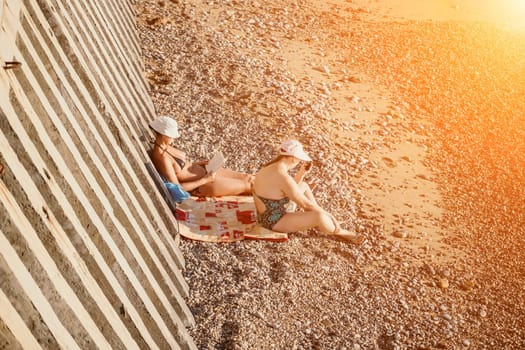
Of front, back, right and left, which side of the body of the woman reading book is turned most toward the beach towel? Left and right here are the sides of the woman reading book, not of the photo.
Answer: right

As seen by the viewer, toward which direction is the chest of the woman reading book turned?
to the viewer's right

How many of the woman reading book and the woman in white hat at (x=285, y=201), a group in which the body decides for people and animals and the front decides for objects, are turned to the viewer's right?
2

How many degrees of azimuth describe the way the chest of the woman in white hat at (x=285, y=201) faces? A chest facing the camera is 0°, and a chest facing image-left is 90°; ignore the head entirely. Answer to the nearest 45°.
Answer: approximately 270°

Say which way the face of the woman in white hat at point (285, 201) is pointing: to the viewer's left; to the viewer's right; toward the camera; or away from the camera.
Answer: to the viewer's right

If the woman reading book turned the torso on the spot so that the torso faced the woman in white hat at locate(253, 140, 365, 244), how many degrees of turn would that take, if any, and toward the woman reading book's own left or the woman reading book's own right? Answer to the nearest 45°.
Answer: approximately 45° to the woman reading book's own right
